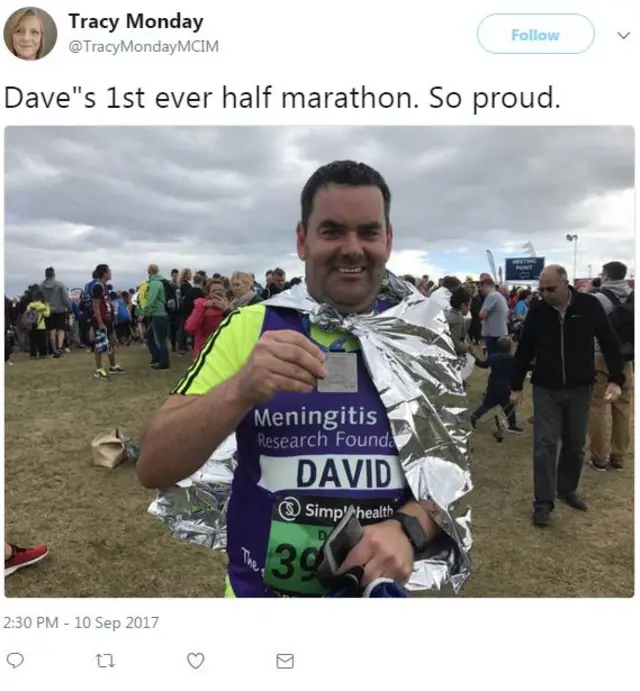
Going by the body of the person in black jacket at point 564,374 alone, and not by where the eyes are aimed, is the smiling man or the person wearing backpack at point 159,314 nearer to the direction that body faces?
the smiling man

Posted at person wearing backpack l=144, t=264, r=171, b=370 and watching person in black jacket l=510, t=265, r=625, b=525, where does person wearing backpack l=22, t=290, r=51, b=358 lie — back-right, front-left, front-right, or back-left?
back-right

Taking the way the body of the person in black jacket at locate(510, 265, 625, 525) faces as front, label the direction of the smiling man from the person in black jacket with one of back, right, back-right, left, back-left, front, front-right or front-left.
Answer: front

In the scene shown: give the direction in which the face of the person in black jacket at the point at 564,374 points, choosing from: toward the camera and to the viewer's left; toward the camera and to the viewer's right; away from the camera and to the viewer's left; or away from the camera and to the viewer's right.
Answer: toward the camera and to the viewer's left

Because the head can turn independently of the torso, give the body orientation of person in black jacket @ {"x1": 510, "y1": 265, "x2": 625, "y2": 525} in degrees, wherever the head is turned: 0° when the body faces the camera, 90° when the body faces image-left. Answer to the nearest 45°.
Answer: approximately 0°
